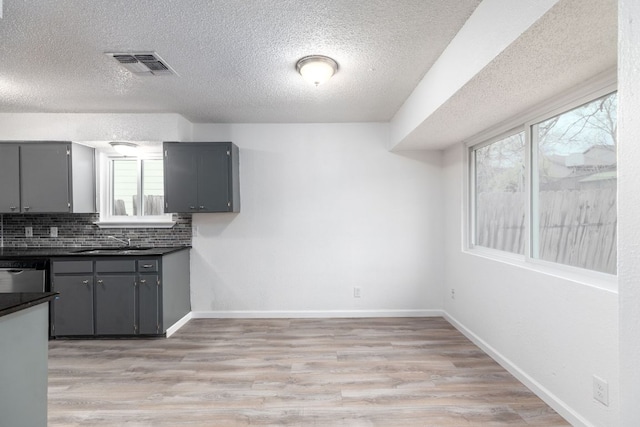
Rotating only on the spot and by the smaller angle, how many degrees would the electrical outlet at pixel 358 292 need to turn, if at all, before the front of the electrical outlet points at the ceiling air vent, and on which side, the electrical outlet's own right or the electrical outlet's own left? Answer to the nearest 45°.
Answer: approximately 45° to the electrical outlet's own right

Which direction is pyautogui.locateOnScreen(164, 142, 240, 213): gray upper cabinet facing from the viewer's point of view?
toward the camera

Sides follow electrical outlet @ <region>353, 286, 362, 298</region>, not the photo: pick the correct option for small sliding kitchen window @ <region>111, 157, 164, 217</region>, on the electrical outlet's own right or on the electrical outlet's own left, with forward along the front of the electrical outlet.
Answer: on the electrical outlet's own right

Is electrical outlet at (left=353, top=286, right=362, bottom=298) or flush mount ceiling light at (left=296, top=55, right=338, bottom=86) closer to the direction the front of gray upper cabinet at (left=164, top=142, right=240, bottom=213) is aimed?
the flush mount ceiling light

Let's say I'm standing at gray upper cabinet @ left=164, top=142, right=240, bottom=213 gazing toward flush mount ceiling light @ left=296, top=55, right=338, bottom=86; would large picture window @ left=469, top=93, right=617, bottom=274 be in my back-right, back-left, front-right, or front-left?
front-left

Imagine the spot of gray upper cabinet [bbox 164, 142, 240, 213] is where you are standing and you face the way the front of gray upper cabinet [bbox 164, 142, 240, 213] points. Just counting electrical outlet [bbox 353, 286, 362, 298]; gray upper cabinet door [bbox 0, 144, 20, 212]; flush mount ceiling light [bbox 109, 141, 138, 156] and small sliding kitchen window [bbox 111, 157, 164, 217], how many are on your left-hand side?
1

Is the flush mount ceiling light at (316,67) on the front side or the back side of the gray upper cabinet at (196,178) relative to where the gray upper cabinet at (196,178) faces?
on the front side

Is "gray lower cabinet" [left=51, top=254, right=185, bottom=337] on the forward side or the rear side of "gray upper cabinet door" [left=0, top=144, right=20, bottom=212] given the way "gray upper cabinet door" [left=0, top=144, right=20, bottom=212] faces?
on the forward side

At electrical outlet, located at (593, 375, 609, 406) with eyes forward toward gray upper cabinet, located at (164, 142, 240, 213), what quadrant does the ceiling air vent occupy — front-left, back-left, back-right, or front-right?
front-left

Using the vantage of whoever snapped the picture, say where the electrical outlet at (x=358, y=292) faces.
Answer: facing the viewer

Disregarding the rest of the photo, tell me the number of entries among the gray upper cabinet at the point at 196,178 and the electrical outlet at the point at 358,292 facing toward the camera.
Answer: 2

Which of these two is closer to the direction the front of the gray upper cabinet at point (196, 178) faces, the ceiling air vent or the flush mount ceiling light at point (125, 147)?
the ceiling air vent

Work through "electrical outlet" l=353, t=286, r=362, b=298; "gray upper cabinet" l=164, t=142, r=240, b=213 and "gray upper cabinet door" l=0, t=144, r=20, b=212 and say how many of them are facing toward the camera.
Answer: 3

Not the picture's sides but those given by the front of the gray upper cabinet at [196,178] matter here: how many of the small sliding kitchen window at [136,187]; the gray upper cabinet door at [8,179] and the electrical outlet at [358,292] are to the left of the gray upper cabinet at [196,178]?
1

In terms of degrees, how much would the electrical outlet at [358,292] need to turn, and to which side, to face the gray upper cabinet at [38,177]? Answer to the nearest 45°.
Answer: approximately 90° to its right
